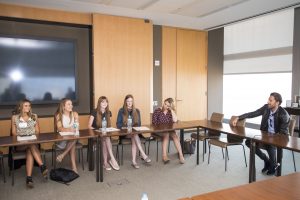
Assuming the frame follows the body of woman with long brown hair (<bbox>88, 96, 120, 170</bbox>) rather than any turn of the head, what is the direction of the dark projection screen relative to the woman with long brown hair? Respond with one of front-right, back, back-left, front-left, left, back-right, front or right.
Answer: back

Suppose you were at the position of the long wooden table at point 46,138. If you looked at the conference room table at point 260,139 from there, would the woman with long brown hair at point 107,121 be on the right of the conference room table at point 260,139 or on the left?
left

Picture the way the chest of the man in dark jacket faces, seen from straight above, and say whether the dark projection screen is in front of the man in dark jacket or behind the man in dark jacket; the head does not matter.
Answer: in front

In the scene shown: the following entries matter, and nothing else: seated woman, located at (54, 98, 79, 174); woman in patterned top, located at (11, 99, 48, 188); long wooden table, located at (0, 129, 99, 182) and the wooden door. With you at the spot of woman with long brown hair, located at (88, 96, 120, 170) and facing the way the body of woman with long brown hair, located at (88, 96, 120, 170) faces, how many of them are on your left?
1

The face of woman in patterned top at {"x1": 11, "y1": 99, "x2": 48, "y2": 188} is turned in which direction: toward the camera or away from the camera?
toward the camera

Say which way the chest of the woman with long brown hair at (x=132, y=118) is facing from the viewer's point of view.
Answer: toward the camera

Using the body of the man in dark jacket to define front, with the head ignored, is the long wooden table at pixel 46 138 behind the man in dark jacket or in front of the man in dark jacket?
in front

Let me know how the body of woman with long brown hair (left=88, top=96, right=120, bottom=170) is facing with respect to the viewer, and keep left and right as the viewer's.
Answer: facing the viewer and to the right of the viewer

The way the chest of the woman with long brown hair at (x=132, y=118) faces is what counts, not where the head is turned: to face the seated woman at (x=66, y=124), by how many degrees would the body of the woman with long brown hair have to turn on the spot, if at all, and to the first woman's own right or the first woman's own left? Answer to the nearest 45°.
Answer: approximately 90° to the first woman's own right

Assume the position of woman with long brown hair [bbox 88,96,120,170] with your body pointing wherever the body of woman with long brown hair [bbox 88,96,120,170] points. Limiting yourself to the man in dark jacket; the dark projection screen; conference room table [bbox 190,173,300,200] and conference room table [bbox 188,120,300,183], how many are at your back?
1

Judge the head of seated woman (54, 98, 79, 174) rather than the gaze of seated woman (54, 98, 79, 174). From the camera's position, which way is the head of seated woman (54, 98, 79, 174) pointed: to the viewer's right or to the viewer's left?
to the viewer's right

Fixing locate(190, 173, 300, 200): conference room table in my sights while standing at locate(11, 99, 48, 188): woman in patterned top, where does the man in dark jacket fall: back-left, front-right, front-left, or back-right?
front-left

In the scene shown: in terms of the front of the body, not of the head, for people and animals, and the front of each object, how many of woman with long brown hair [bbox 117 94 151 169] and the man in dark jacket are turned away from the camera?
0

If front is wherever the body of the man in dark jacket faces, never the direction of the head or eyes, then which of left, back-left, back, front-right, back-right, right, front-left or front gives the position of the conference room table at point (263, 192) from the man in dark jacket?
front-left

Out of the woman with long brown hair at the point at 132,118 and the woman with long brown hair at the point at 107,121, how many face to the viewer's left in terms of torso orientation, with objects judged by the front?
0
